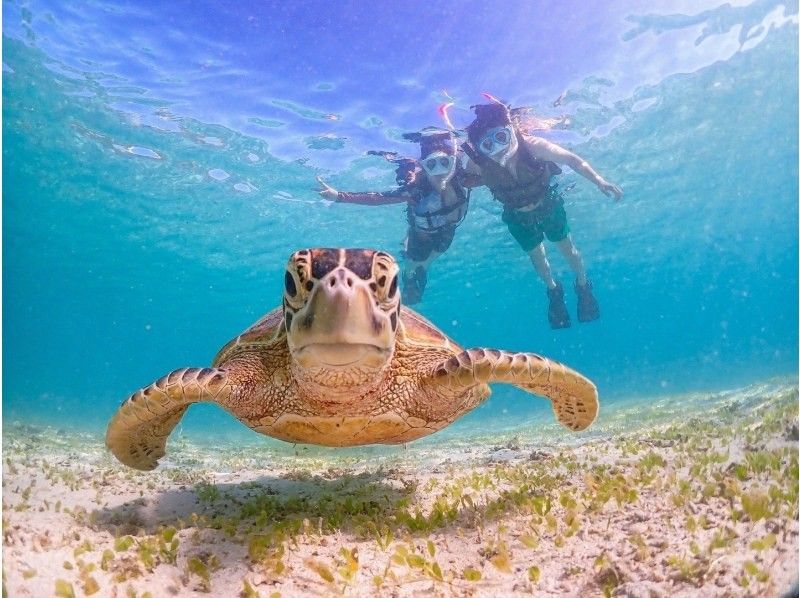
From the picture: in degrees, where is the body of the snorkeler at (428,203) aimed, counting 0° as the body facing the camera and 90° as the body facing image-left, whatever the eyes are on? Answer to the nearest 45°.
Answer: approximately 0°

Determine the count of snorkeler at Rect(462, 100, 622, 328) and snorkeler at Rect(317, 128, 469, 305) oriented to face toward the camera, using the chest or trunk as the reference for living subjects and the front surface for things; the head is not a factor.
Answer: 2

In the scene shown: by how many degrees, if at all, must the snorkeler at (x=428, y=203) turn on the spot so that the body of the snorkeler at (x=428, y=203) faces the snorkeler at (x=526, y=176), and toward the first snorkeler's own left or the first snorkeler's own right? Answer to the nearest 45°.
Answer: approximately 90° to the first snorkeler's own left

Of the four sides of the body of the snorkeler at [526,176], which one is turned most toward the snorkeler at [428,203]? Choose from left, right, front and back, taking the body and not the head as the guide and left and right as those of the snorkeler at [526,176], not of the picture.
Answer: right

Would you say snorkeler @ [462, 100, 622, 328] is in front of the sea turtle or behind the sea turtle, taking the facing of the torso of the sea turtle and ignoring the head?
behind

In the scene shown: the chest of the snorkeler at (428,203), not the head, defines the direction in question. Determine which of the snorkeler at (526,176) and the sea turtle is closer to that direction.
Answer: the sea turtle

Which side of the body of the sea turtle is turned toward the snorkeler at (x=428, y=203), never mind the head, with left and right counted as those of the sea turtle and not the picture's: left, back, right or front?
back
